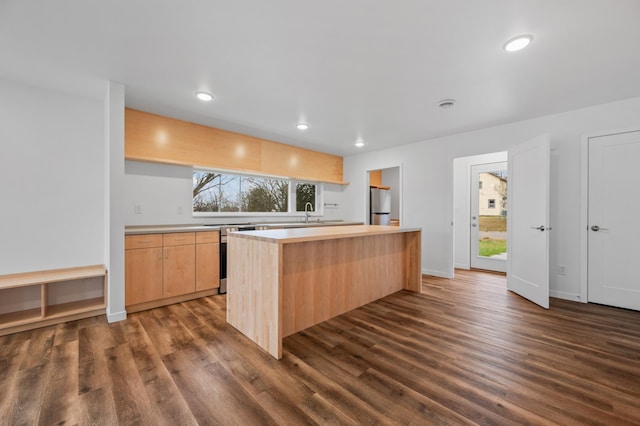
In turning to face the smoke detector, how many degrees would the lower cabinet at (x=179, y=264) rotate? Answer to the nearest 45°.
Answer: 0° — it already faces it

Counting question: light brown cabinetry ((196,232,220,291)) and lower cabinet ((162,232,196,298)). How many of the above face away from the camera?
0

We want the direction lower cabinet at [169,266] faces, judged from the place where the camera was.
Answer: facing the viewer and to the right of the viewer

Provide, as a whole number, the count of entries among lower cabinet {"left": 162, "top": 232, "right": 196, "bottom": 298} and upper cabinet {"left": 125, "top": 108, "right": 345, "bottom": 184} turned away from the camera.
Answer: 0

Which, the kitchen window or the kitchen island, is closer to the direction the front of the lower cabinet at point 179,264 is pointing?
the kitchen island

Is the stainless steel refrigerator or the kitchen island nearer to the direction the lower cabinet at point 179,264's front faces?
the kitchen island

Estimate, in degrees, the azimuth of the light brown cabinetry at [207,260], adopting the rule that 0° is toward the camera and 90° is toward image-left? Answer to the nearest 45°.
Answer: approximately 315°

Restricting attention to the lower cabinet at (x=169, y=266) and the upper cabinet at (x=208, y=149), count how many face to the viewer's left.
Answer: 0

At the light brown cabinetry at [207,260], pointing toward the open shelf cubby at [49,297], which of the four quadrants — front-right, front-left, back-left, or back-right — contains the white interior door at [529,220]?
back-left
